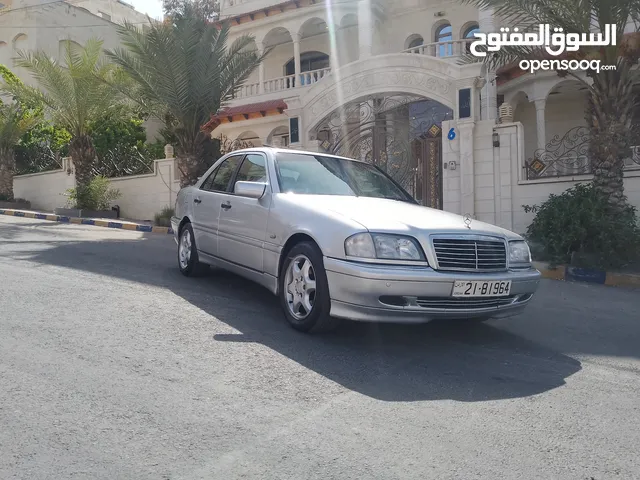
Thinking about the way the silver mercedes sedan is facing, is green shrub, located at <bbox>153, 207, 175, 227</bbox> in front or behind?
behind

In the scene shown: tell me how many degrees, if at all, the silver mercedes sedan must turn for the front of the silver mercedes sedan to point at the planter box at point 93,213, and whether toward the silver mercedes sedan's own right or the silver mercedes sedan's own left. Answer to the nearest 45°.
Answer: approximately 180°

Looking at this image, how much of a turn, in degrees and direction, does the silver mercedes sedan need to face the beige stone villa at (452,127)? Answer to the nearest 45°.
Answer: approximately 135° to its left

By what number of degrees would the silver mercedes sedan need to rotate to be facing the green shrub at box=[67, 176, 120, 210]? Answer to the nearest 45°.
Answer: approximately 180°

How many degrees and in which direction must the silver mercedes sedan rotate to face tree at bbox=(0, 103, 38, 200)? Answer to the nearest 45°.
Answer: approximately 180°

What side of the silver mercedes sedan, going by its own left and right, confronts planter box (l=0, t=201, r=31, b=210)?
back

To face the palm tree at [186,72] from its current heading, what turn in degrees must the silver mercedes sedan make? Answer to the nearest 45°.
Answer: approximately 135° to its left
